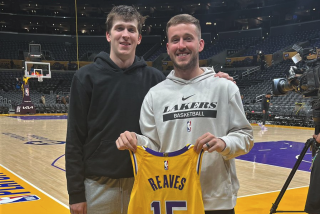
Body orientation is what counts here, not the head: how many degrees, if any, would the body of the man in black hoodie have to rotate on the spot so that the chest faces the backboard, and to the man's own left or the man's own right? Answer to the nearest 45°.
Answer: approximately 180°

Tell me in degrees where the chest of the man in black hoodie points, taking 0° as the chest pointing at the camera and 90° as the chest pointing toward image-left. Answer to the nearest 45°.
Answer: approximately 0°

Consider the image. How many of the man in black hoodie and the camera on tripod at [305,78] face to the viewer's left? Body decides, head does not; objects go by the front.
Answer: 1

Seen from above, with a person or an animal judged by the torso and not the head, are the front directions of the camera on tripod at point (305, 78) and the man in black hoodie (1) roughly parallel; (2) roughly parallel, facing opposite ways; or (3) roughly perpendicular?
roughly perpendicular

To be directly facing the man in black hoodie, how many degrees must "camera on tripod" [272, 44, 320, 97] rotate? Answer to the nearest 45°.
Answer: approximately 45° to its left

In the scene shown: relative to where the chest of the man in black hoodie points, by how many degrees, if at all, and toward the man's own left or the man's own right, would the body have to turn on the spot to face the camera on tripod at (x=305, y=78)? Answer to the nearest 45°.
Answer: approximately 135° to the man's own left

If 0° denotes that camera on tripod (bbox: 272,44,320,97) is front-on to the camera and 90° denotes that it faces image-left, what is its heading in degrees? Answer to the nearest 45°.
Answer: approximately 90°

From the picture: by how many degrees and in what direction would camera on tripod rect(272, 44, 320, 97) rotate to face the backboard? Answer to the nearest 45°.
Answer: approximately 45° to its right
